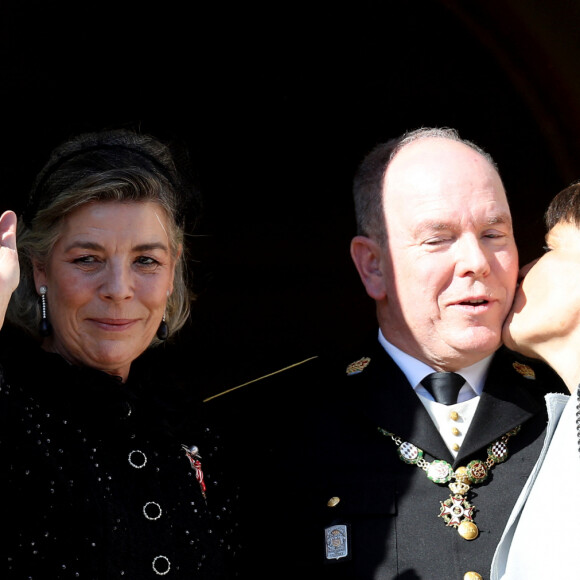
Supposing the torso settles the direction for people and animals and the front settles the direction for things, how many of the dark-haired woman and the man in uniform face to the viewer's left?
1

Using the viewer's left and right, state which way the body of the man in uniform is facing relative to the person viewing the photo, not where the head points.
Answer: facing the viewer and to the right of the viewer

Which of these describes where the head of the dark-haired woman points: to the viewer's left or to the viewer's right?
to the viewer's left

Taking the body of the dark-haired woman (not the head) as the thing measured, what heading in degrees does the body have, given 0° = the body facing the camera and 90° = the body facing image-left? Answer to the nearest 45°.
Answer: approximately 90°

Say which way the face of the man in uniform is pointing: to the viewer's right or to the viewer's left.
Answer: to the viewer's right
